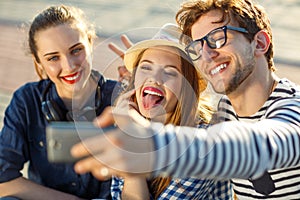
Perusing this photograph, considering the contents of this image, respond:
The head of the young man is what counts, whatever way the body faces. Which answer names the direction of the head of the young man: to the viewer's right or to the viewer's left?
to the viewer's left
